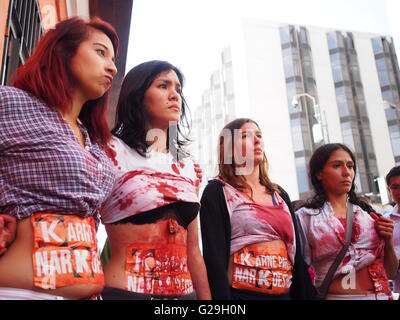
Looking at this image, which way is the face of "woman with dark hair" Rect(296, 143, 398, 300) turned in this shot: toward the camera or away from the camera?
toward the camera

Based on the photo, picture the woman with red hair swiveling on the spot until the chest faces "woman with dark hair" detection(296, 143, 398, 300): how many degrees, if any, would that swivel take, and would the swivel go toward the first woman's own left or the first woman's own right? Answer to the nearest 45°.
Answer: approximately 90° to the first woman's own left

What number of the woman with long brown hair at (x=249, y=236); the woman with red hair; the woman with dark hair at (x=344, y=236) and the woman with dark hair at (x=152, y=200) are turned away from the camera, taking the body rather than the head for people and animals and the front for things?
0

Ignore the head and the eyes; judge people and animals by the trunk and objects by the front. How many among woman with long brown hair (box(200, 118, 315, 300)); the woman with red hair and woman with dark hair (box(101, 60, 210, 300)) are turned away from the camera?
0

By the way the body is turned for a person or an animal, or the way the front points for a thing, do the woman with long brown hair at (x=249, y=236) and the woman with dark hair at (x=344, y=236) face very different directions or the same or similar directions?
same or similar directions

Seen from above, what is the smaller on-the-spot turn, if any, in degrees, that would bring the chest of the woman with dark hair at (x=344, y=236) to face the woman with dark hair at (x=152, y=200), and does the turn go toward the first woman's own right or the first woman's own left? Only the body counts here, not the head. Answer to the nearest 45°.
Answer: approximately 90° to the first woman's own right

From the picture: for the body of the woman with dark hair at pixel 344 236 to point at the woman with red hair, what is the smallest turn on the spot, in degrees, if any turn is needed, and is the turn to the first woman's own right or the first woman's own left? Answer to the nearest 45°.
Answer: approximately 90° to the first woman's own right

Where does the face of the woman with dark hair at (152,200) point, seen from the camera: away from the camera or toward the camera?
toward the camera

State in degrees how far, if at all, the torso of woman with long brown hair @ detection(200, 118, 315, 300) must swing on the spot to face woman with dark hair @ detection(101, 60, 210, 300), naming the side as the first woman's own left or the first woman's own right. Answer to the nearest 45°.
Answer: approximately 90° to the first woman's own right

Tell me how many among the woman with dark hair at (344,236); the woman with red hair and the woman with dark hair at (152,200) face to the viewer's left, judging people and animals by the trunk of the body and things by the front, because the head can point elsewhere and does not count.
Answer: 0

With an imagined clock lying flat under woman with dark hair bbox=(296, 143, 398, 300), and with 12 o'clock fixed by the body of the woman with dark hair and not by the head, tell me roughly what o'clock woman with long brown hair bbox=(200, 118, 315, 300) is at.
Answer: The woman with long brown hair is roughly at 3 o'clock from the woman with dark hair.

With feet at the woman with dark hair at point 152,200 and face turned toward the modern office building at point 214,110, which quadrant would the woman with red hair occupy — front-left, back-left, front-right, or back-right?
back-left

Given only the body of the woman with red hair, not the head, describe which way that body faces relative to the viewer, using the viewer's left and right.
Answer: facing the viewer and to the right of the viewer
